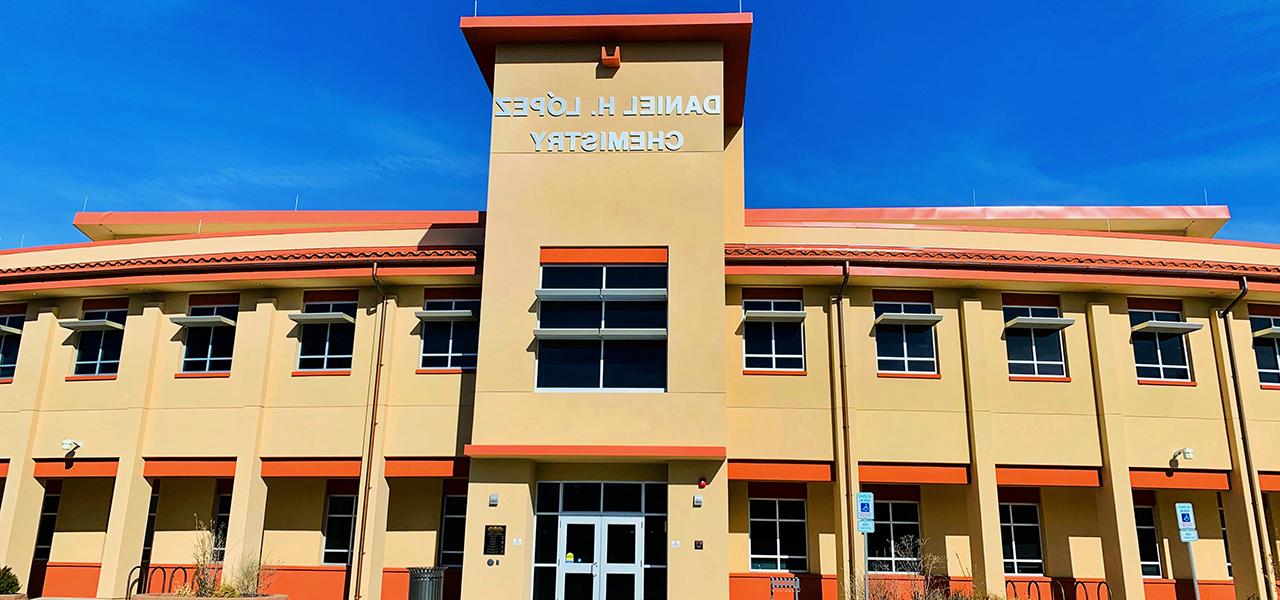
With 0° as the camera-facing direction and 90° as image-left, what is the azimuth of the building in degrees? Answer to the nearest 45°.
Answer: approximately 0°

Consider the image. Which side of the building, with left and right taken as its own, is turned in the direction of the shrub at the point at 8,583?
right
